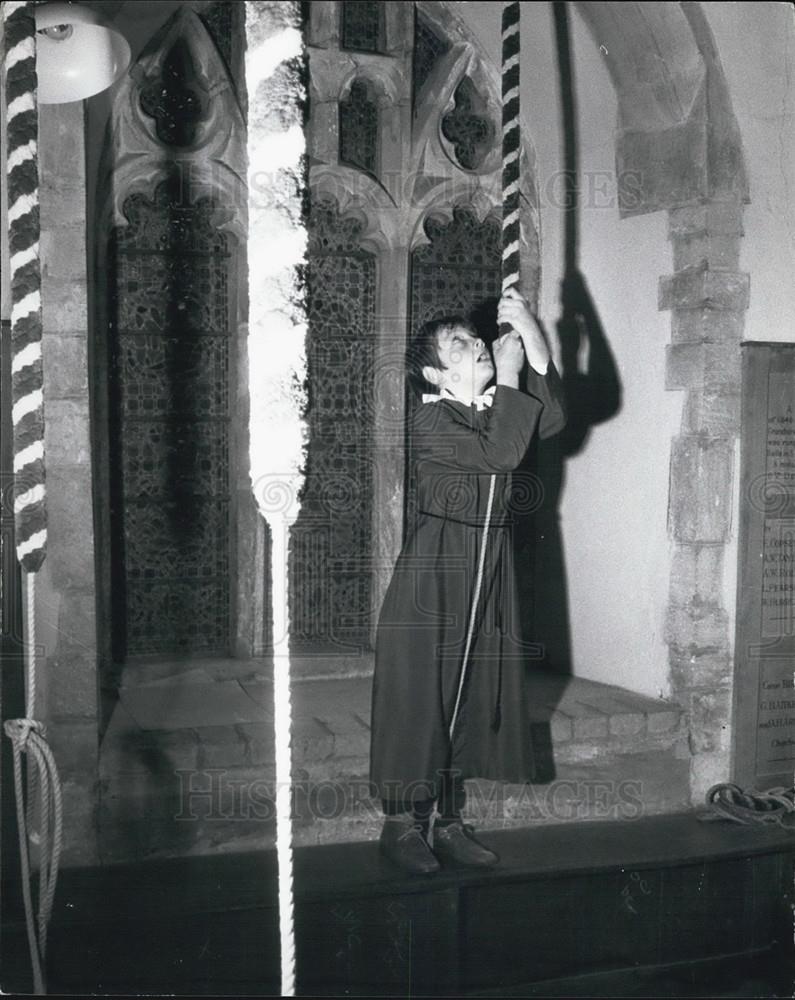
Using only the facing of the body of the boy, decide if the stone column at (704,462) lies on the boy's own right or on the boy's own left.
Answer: on the boy's own left

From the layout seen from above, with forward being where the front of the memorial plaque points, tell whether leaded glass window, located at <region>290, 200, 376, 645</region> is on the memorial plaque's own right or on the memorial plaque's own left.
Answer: on the memorial plaque's own right

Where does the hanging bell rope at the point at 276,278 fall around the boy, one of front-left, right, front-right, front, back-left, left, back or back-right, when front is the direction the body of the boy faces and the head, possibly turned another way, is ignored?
front-right

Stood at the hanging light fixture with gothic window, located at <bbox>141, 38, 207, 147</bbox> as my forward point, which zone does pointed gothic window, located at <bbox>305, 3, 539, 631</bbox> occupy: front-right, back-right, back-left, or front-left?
front-right

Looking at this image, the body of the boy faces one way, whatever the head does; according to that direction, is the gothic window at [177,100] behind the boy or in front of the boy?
behind

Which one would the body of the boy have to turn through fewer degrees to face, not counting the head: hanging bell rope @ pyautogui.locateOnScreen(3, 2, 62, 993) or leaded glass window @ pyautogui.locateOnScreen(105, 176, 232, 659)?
the hanging bell rope

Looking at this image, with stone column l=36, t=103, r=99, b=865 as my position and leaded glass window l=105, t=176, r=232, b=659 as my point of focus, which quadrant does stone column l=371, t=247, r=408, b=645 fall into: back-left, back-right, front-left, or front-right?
front-right

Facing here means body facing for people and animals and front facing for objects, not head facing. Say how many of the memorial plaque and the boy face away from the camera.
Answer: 0

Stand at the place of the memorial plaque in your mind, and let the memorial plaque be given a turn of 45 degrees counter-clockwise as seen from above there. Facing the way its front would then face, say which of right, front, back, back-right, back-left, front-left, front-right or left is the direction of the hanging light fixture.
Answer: right

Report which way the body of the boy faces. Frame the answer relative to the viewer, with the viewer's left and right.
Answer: facing the viewer and to the right of the viewer

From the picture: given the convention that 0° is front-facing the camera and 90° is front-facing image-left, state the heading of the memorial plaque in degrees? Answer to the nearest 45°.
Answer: approximately 0°

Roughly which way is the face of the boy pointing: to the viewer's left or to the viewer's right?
to the viewer's right

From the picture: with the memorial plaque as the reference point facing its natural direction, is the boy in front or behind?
in front
